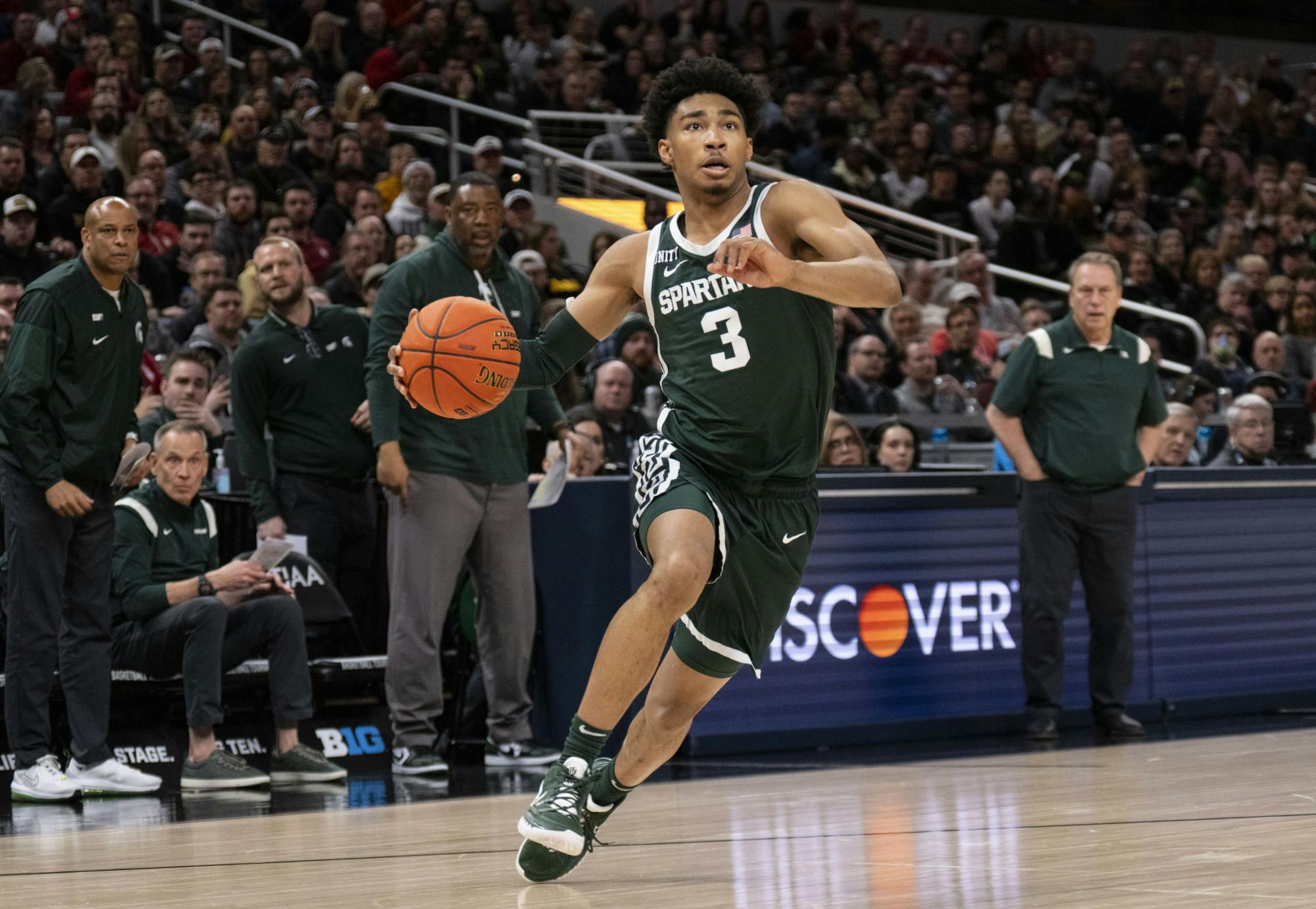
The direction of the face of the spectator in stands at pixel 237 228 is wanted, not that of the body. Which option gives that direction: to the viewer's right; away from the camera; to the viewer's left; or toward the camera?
toward the camera

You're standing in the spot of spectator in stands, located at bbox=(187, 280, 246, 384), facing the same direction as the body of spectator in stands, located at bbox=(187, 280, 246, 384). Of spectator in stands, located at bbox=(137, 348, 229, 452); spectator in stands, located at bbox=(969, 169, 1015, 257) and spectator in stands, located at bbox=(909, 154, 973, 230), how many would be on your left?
2

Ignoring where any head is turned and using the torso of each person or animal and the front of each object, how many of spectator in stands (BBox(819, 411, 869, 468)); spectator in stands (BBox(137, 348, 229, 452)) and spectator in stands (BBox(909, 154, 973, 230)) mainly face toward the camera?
3

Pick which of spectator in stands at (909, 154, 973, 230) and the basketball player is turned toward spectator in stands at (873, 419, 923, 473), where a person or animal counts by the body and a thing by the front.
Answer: spectator in stands at (909, 154, 973, 230)

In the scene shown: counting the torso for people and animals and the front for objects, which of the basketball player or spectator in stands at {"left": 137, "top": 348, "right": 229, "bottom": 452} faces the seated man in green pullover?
the spectator in stands

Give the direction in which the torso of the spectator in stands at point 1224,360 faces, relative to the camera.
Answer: toward the camera

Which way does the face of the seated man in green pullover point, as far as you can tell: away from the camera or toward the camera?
toward the camera

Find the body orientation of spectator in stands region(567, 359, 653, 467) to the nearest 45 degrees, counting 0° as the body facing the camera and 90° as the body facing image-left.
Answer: approximately 0°

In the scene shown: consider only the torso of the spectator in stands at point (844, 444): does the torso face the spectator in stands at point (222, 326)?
no

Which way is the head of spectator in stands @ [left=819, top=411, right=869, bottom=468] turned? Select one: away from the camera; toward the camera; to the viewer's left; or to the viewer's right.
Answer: toward the camera

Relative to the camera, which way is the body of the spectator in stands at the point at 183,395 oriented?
toward the camera

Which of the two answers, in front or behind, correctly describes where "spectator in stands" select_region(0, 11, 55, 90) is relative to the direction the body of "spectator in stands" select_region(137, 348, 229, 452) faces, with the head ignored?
behind

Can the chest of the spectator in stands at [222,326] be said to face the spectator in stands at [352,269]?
no

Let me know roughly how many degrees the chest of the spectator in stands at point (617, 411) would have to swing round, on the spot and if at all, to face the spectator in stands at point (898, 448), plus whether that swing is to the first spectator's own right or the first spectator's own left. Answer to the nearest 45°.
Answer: approximately 45° to the first spectator's own left

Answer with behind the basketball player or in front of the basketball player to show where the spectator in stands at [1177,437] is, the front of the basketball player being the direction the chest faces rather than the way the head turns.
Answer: behind

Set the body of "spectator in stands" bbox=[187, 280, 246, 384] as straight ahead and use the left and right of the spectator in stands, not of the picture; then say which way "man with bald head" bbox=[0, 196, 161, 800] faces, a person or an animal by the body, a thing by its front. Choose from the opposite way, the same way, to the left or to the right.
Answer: the same way

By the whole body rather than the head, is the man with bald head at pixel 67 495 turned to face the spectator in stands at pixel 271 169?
no
